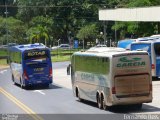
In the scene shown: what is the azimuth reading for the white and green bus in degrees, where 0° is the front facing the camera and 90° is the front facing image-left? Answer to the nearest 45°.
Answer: approximately 135°
